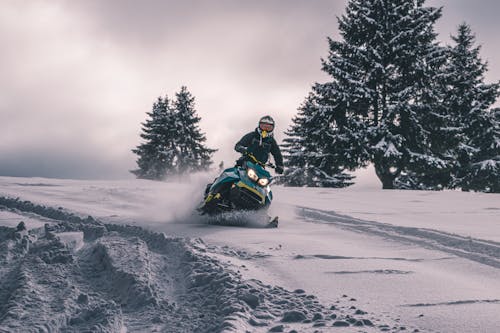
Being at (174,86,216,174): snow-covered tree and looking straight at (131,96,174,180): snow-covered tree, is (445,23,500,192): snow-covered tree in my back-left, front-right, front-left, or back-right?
back-left

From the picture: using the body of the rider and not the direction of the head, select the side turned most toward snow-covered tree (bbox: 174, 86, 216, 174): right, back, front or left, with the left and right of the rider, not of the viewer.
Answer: back

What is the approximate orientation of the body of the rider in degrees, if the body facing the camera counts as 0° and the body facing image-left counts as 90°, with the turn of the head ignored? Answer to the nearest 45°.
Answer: approximately 0°

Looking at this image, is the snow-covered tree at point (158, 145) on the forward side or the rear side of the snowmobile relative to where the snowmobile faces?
on the rear side

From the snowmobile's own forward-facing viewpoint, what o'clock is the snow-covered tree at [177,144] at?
The snow-covered tree is roughly at 7 o'clock from the snowmobile.

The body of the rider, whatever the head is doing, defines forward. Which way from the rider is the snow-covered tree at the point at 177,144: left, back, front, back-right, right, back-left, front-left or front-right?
back

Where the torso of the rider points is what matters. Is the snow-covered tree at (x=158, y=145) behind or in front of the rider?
behind

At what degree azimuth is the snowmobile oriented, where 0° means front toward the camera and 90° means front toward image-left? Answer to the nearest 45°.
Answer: approximately 315°

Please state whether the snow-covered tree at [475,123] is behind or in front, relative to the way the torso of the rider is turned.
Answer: behind
